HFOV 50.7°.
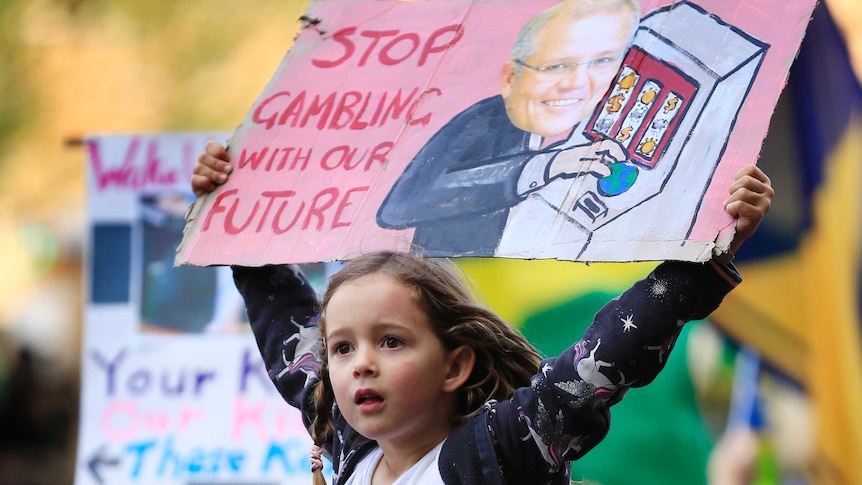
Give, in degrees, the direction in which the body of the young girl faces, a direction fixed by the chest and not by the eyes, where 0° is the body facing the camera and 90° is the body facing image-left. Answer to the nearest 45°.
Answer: approximately 45°

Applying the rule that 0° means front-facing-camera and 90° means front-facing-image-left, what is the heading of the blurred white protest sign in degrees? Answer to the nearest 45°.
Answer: approximately 0°
